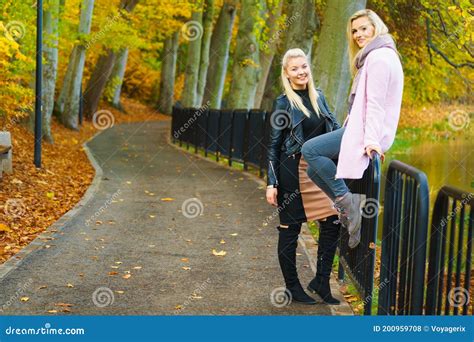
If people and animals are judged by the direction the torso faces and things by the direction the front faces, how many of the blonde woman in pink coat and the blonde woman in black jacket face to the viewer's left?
1

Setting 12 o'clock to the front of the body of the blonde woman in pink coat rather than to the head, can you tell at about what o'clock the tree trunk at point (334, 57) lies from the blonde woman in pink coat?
The tree trunk is roughly at 3 o'clock from the blonde woman in pink coat.

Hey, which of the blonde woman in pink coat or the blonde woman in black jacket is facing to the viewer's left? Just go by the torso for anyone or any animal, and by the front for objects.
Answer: the blonde woman in pink coat

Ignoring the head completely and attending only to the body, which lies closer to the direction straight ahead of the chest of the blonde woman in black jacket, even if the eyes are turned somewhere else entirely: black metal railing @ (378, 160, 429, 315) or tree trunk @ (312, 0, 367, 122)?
the black metal railing

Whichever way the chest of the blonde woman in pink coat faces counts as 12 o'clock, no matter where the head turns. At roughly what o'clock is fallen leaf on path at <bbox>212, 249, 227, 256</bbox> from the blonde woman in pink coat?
The fallen leaf on path is roughly at 2 o'clock from the blonde woman in pink coat.

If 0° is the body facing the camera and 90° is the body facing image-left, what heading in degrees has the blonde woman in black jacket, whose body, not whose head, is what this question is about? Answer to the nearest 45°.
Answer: approximately 315°

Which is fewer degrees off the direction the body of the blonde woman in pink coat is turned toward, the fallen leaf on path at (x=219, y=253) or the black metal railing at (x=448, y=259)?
the fallen leaf on path

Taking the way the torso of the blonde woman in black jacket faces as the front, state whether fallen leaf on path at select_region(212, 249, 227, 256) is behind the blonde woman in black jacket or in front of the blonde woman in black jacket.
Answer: behind

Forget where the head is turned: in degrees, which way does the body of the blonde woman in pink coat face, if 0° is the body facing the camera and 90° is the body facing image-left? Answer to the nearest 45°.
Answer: approximately 90°
